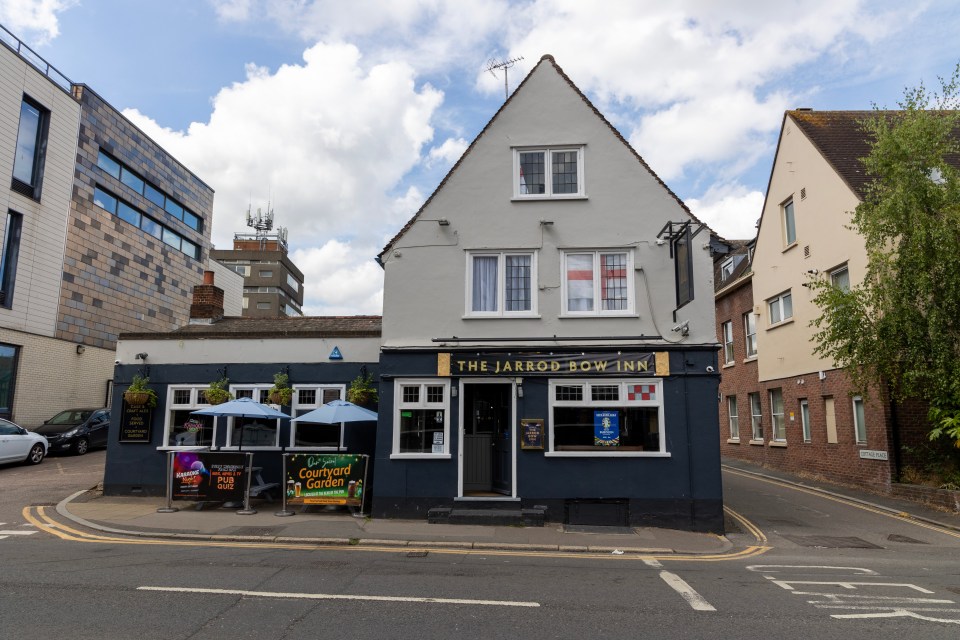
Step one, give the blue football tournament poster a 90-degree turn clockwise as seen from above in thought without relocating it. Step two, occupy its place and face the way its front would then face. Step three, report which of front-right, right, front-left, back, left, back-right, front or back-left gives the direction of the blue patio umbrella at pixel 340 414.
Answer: front

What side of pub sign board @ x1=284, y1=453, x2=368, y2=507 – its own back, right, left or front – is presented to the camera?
front

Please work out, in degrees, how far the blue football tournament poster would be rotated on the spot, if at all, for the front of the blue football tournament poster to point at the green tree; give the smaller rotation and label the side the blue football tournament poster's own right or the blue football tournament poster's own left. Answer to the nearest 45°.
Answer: approximately 135° to the blue football tournament poster's own left

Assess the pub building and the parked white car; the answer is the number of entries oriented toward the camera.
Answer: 1

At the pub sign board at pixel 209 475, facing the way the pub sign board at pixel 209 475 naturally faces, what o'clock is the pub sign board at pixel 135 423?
the pub sign board at pixel 135 423 is roughly at 5 o'clock from the pub sign board at pixel 209 475.

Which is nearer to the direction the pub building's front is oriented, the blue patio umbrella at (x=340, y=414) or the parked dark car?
the blue patio umbrella

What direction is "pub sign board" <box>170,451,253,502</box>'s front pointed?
toward the camera

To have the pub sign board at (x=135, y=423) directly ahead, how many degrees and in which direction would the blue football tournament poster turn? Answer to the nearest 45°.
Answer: approximately 90° to its right

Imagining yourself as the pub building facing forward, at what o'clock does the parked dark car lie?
The parked dark car is roughly at 4 o'clock from the pub building.

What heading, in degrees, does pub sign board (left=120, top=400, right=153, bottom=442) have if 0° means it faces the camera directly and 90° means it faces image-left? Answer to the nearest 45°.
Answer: approximately 0°

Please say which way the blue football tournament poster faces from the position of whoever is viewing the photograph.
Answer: facing the viewer

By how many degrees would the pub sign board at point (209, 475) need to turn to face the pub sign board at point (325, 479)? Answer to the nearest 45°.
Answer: approximately 45° to its left

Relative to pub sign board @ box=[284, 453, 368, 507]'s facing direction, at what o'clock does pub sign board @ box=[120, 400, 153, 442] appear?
pub sign board @ box=[120, 400, 153, 442] is roughly at 4 o'clock from pub sign board @ box=[284, 453, 368, 507].
